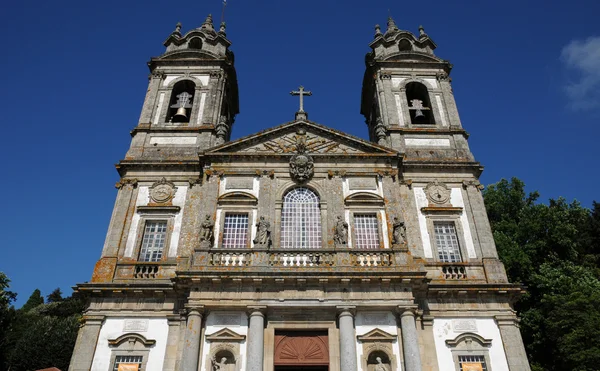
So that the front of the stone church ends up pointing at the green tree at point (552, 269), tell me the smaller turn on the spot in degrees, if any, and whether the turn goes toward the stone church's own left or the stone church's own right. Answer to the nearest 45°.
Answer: approximately 135° to the stone church's own left

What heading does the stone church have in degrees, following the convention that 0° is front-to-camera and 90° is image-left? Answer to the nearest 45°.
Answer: approximately 0°

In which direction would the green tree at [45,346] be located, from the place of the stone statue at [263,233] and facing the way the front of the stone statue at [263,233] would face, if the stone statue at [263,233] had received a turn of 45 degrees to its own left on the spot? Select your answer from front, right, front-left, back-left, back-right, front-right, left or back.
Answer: back

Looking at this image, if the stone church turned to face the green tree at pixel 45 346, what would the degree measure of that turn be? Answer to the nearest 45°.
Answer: approximately 135° to its right

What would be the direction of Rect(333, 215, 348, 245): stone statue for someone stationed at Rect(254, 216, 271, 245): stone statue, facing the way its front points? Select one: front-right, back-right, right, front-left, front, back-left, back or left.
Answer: left
